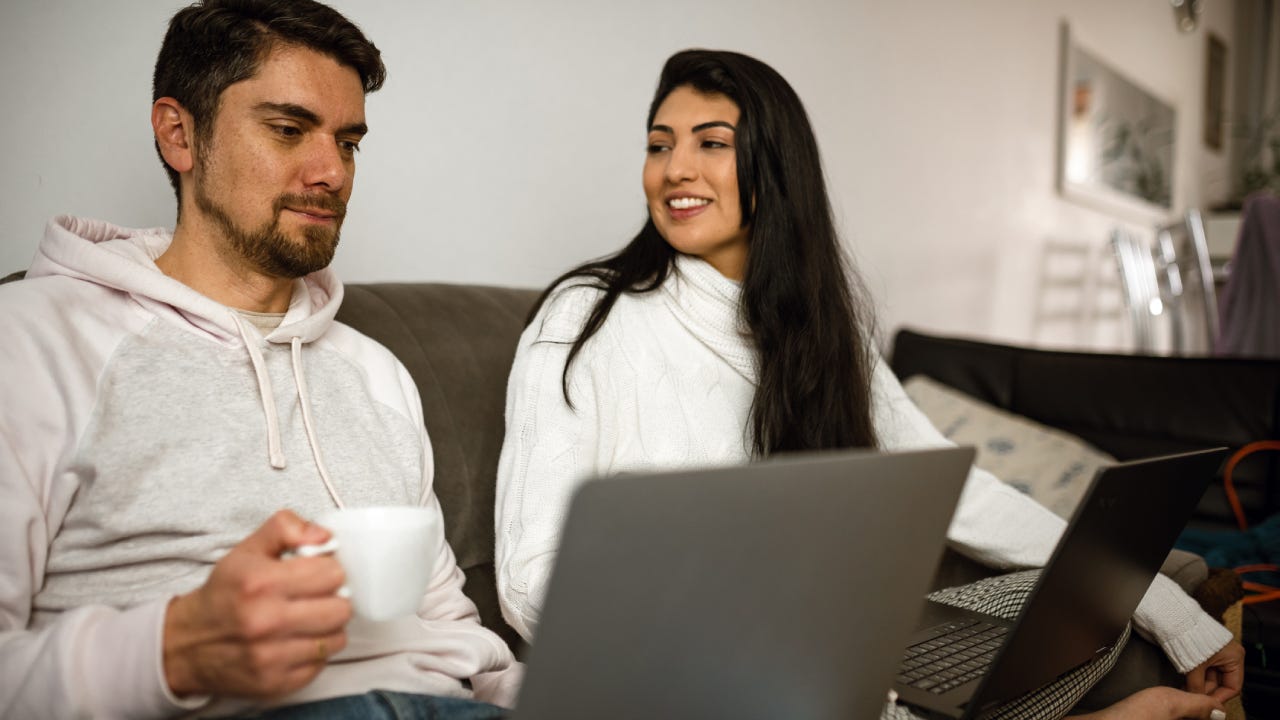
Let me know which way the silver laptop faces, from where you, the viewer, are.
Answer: facing away from the viewer and to the left of the viewer

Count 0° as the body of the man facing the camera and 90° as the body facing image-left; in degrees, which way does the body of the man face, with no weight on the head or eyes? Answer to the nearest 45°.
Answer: approximately 315°
